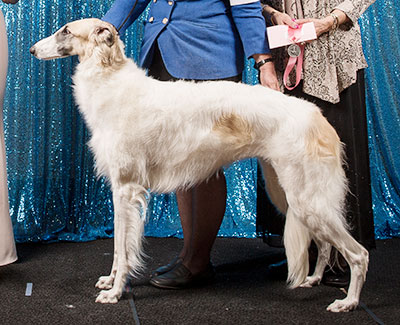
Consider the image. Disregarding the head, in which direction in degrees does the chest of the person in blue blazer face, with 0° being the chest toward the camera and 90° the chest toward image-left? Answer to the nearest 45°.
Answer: approximately 45°

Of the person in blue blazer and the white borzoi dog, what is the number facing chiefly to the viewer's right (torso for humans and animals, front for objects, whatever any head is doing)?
0

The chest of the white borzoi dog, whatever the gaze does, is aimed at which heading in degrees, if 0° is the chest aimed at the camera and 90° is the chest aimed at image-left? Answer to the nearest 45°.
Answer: approximately 90°
